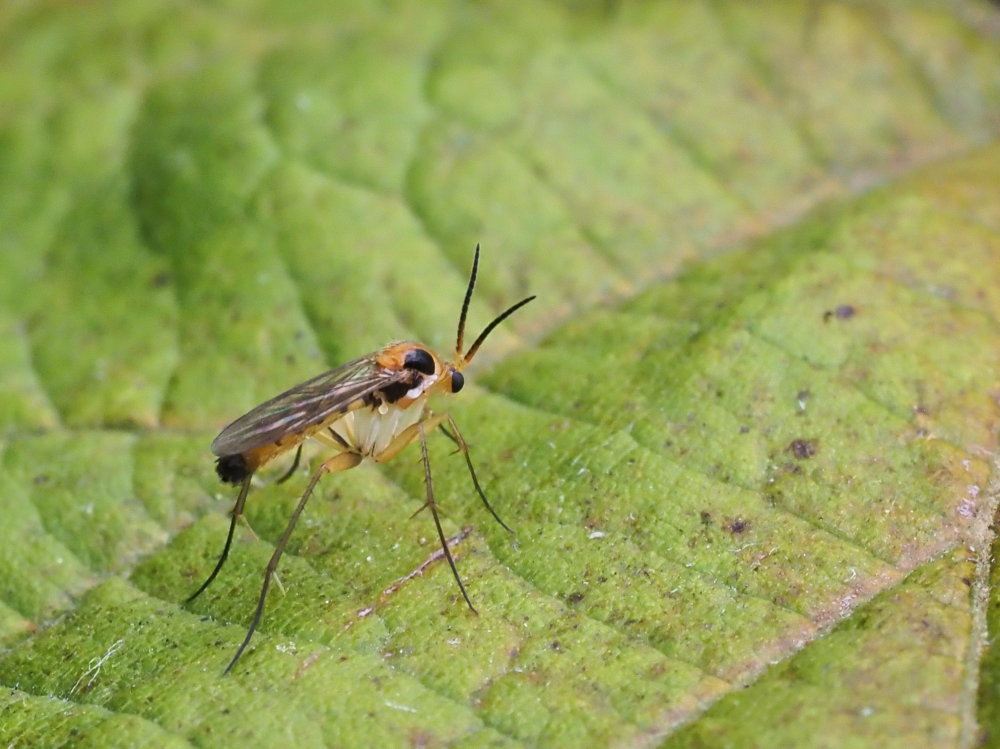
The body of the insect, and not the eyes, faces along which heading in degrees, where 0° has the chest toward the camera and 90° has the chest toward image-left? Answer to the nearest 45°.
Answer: approximately 270°
